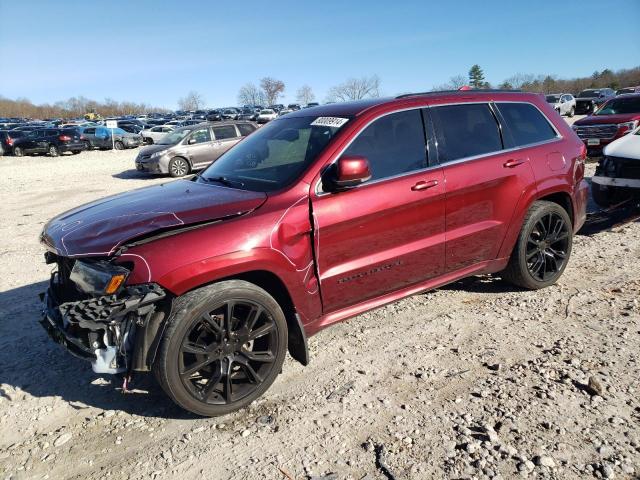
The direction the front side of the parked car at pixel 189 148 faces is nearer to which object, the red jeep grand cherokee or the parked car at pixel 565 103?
the red jeep grand cherokee

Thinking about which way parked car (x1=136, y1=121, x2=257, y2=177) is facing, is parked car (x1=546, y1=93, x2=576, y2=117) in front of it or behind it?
behind

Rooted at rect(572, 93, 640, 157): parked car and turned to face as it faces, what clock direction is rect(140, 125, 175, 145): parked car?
rect(140, 125, 175, 145): parked car is roughly at 2 o'clock from rect(572, 93, 640, 157): parked car.

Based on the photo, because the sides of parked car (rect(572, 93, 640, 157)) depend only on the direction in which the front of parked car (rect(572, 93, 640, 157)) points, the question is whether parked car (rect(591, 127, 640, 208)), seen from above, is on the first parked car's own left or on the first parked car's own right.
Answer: on the first parked car's own left

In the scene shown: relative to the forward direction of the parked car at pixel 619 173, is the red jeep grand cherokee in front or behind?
in front

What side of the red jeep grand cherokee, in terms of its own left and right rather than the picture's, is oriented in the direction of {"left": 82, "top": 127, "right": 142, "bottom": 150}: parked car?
right

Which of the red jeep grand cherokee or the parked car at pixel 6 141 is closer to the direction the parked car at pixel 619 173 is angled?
the red jeep grand cherokee

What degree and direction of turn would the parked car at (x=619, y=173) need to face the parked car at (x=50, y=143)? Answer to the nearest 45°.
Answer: approximately 45° to its right

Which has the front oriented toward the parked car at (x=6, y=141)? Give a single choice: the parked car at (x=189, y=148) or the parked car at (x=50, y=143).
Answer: the parked car at (x=50, y=143)

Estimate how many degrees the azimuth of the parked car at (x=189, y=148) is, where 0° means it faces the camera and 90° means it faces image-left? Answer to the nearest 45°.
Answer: approximately 45°

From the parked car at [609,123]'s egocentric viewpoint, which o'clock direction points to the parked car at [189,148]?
the parked car at [189,148] is roughly at 1 o'clock from the parked car at [609,123].

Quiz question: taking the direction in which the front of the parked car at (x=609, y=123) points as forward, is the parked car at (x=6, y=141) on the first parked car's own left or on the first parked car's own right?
on the first parked car's own right

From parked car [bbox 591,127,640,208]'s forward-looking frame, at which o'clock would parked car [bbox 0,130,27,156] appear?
parked car [bbox 0,130,27,156] is roughly at 2 o'clock from parked car [bbox 591,127,640,208].

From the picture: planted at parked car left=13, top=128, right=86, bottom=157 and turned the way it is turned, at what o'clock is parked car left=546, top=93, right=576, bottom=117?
parked car left=546, top=93, right=576, bottom=117 is roughly at 5 o'clock from parked car left=13, top=128, right=86, bottom=157.

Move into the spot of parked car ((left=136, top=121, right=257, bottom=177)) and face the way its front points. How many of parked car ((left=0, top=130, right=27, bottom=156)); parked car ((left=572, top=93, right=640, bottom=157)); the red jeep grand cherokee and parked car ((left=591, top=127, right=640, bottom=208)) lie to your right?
1

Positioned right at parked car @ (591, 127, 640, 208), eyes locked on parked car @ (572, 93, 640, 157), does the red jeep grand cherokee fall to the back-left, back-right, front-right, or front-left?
back-left

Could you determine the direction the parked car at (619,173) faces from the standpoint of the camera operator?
facing the viewer and to the left of the viewer

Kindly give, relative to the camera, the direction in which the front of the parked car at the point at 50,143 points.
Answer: facing away from the viewer and to the left of the viewer

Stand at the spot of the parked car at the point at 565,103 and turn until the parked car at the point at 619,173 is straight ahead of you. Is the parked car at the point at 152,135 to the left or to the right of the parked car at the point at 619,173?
right
